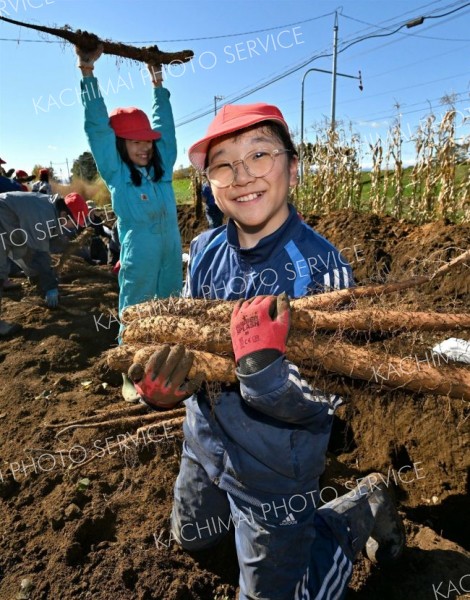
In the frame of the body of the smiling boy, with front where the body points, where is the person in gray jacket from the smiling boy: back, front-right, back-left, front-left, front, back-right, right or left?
right

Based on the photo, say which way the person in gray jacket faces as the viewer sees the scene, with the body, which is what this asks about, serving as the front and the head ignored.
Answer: to the viewer's right

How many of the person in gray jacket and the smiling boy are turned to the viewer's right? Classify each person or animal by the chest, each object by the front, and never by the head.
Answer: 1

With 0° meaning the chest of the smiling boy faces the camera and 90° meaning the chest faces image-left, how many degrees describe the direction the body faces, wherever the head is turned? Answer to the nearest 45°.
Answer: approximately 45°

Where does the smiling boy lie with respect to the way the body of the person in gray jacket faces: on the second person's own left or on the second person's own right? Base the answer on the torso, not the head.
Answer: on the second person's own right
